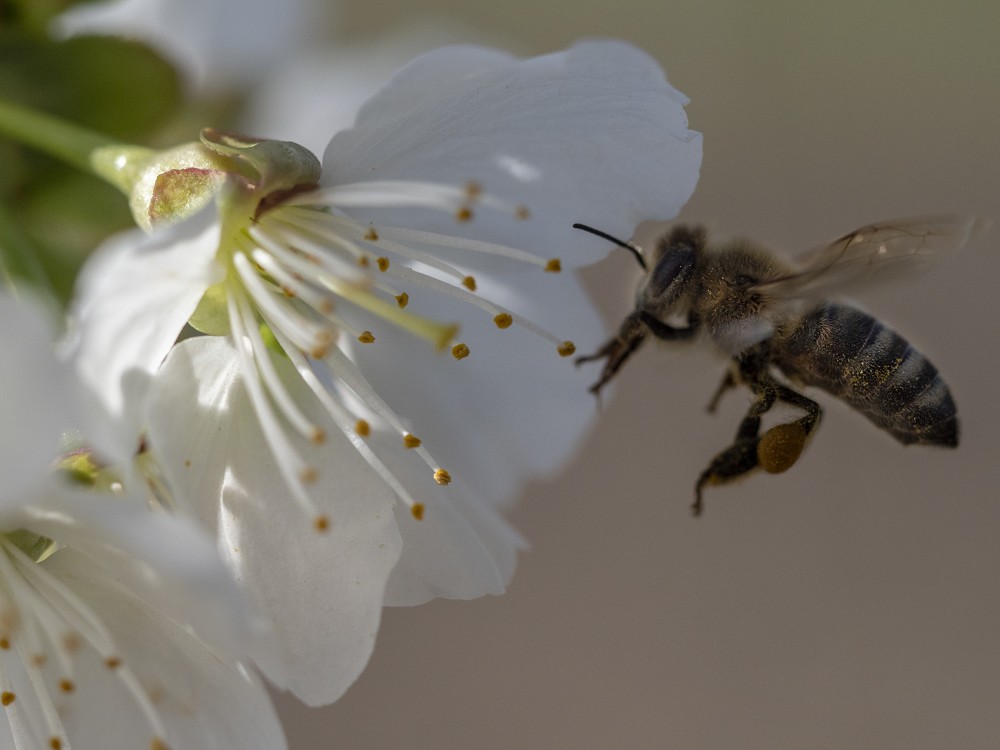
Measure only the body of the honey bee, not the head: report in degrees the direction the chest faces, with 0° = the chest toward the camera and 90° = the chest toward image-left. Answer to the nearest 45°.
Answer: approximately 90°

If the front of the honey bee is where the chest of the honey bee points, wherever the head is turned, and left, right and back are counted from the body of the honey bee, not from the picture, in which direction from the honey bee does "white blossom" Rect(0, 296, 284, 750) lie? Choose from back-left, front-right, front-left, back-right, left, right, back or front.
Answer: front-left
